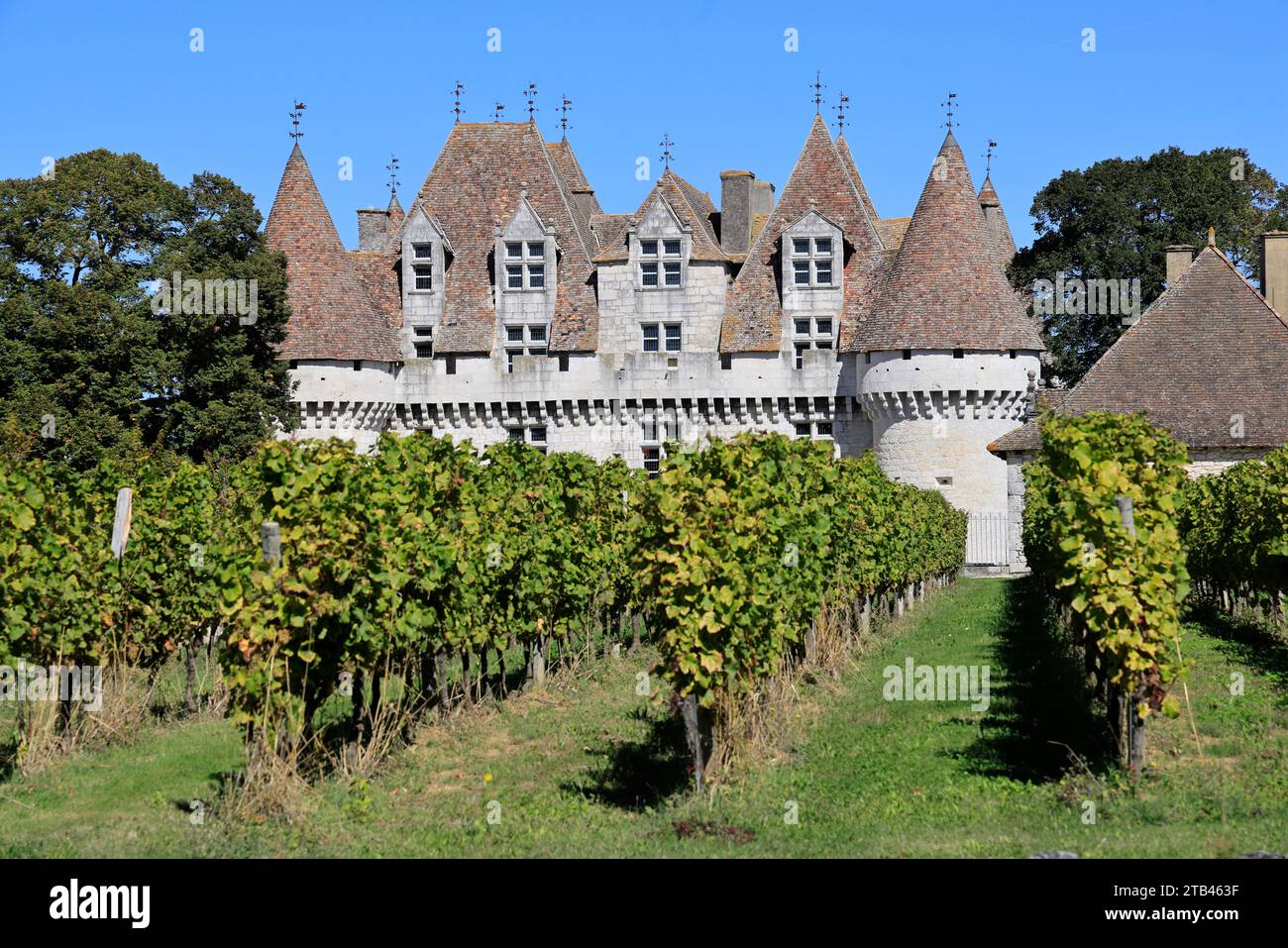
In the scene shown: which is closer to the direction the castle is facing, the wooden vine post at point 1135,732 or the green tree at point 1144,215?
the wooden vine post

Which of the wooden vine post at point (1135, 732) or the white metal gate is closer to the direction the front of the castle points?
the wooden vine post

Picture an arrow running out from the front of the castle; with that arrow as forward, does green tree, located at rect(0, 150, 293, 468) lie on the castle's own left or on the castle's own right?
on the castle's own right

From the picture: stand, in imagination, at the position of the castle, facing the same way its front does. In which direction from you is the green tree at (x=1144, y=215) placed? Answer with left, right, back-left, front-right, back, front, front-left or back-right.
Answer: left

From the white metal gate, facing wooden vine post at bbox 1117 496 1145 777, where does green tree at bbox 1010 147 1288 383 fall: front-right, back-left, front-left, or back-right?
back-left

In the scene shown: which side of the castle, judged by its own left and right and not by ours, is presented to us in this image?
front

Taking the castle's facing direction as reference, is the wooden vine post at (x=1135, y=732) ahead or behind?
ahead
